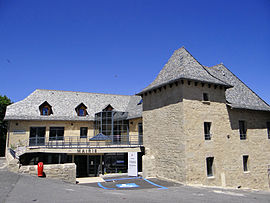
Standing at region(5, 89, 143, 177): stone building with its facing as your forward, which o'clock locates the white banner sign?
The white banner sign is roughly at 11 o'clock from the stone building.

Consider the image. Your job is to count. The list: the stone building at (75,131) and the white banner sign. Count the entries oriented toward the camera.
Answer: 2

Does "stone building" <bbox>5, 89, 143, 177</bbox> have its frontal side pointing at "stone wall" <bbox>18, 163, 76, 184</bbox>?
yes

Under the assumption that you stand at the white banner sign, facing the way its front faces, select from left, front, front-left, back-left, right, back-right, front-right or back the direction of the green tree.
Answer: back-right

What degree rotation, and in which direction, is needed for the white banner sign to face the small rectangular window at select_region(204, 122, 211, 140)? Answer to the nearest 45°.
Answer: approximately 45° to its left

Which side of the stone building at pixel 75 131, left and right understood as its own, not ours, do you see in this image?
front

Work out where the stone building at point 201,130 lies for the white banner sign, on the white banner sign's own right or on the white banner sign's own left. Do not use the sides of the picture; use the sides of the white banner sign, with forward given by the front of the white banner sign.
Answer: on the white banner sign's own left

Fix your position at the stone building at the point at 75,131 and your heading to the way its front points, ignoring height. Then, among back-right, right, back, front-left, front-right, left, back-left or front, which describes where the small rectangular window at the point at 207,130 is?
front-left

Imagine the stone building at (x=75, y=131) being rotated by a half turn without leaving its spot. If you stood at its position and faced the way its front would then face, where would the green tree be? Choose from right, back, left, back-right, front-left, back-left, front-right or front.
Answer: front-left

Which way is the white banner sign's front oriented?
toward the camera
